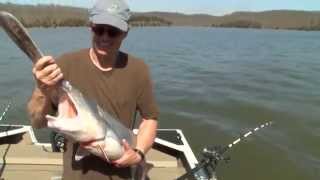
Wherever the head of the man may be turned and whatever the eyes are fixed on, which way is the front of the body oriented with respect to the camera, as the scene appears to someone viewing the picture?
toward the camera
